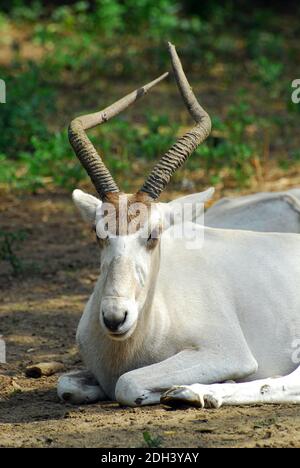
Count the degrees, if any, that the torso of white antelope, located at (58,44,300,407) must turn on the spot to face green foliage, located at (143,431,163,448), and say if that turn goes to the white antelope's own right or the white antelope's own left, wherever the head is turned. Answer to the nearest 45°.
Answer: approximately 45° to the white antelope's own left

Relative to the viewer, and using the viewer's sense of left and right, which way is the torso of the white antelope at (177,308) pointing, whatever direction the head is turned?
facing the viewer and to the left of the viewer
